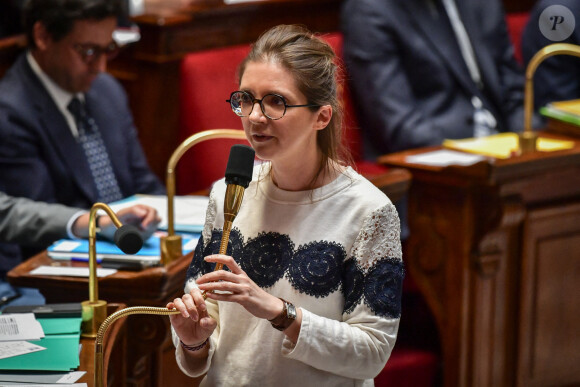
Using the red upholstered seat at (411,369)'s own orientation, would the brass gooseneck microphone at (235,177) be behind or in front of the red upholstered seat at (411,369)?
in front

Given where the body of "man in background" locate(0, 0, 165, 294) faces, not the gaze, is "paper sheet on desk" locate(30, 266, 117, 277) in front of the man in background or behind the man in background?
in front

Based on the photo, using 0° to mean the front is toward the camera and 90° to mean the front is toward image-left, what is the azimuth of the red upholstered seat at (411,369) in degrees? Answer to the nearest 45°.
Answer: approximately 45°

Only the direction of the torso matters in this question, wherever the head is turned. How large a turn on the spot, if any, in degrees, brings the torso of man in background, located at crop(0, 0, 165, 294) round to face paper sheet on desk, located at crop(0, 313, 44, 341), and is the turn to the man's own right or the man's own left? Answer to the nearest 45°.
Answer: approximately 45° to the man's own right

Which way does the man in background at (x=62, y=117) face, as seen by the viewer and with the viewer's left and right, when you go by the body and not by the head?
facing the viewer and to the right of the viewer

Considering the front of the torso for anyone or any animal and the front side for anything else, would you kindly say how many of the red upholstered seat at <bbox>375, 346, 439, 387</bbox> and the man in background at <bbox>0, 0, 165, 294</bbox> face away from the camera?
0

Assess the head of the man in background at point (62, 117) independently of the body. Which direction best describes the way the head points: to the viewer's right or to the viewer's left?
to the viewer's right

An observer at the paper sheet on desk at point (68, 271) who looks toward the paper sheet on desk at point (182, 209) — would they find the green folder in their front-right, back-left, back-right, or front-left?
back-right
